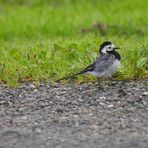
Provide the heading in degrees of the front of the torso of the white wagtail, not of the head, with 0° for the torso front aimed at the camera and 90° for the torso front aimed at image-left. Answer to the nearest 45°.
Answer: approximately 270°
